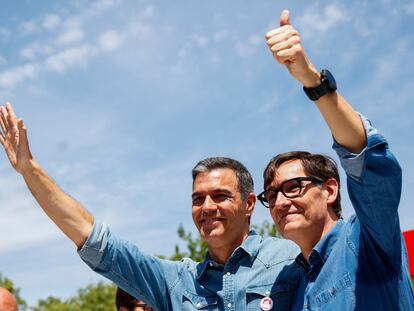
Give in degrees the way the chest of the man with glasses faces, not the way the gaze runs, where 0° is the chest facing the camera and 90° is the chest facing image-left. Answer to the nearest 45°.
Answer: approximately 45°

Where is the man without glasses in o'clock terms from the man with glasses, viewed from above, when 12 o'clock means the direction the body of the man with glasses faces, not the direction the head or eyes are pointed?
The man without glasses is roughly at 3 o'clock from the man with glasses.

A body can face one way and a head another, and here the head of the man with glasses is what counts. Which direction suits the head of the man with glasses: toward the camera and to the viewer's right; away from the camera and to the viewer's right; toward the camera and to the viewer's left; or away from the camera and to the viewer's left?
toward the camera and to the viewer's left
